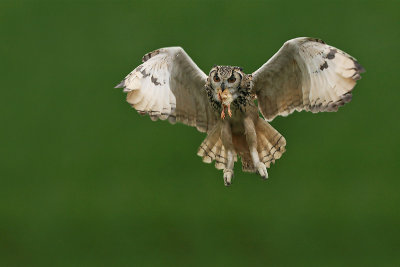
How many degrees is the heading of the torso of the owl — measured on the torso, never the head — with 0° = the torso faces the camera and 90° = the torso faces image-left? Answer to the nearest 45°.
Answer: approximately 0°
